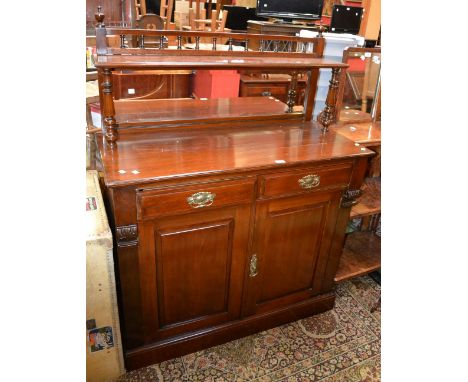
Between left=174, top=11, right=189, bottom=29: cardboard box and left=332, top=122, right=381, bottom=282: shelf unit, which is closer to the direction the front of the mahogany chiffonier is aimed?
the shelf unit

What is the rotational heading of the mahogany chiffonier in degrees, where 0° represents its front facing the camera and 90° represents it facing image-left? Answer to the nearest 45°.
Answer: approximately 315°

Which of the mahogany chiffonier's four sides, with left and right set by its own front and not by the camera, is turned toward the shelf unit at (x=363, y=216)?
left

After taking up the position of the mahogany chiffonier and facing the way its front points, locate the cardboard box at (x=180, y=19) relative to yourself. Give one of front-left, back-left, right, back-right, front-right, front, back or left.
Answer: back-left
